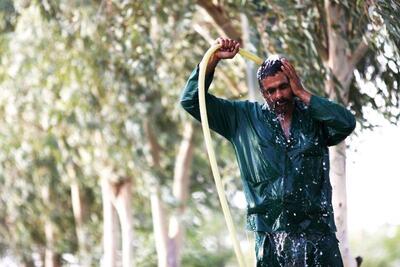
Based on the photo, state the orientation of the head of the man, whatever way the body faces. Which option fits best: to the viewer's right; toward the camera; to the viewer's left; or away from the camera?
toward the camera

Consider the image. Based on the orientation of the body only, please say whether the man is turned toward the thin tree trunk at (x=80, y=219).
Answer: no

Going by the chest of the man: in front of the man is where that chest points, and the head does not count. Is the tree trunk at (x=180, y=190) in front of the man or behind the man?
behind

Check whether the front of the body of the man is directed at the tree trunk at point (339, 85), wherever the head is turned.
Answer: no

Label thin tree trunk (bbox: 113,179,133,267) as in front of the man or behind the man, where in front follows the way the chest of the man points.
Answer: behind

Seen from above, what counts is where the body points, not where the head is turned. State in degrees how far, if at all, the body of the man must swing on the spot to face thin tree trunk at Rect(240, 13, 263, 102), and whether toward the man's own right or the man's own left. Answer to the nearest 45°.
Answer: approximately 180°

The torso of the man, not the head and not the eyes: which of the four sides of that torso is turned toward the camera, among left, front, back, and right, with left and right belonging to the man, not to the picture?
front

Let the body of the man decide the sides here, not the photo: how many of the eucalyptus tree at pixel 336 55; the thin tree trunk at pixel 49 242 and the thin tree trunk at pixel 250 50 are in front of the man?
0

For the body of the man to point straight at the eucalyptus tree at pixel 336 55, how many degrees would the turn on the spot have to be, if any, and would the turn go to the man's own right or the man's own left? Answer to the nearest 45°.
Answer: approximately 180°

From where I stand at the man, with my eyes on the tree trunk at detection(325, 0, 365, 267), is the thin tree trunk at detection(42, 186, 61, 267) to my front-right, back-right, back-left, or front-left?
front-left

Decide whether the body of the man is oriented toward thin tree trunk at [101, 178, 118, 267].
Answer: no

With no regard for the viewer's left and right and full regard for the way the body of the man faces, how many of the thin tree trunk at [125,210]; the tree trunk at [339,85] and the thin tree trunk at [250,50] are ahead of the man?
0
